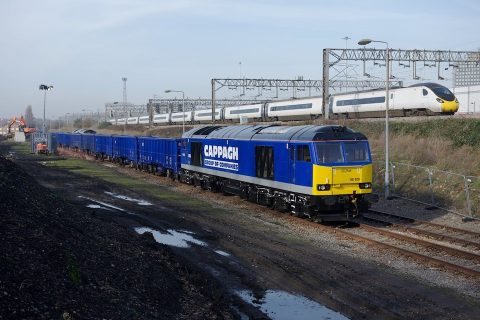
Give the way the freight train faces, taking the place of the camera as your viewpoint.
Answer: facing the viewer and to the right of the viewer
